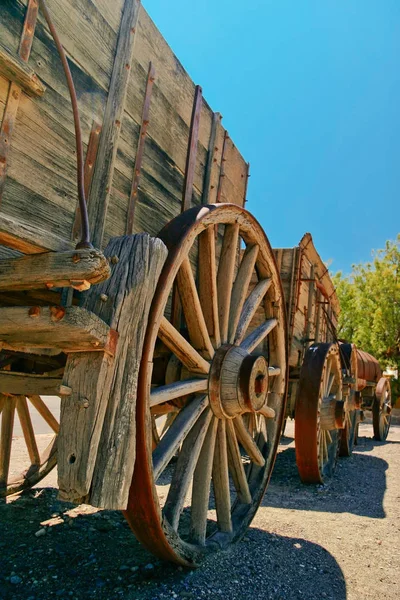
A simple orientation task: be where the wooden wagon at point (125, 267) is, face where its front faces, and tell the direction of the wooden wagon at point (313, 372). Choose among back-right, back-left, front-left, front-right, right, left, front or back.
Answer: back

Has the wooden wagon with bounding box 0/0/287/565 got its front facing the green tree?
no

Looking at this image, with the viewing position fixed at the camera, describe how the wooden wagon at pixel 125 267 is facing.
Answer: facing the viewer and to the left of the viewer
